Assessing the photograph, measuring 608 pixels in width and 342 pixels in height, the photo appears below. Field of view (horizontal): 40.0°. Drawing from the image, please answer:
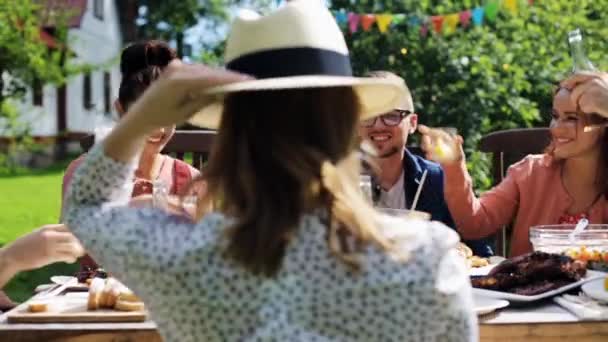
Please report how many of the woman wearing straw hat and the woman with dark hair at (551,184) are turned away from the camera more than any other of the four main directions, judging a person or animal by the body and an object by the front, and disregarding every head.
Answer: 1

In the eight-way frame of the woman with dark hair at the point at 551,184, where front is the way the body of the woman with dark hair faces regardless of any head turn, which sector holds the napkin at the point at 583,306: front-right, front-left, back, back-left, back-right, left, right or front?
front-left

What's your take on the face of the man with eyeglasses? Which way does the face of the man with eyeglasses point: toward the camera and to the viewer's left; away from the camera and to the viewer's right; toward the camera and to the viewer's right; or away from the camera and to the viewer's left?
toward the camera and to the viewer's left

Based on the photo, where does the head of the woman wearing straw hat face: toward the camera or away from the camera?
away from the camera

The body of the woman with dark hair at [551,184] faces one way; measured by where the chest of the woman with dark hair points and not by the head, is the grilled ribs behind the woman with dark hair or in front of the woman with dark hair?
in front

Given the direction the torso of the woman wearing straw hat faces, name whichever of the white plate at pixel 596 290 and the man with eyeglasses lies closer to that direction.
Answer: the man with eyeglasses

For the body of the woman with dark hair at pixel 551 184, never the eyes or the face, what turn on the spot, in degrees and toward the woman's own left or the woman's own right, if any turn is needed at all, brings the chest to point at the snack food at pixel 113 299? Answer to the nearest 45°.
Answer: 0° — they already face it

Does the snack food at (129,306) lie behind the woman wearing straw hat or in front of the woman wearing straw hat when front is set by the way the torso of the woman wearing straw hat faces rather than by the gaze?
in front

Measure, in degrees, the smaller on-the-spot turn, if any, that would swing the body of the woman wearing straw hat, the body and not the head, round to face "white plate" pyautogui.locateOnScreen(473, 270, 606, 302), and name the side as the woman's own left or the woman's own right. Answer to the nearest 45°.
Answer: approximately 45° to the woman's own right

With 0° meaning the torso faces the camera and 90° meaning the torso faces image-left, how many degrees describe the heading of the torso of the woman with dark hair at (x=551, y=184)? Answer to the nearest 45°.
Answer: approximately 45°

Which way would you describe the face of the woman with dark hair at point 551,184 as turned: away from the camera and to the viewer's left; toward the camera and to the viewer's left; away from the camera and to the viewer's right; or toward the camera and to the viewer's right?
toward the camera and to the viewer's left

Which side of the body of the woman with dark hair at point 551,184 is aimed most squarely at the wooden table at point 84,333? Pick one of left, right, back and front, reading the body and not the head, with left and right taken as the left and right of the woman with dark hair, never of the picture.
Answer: front

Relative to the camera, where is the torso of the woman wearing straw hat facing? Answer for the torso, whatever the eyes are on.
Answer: away from the camera

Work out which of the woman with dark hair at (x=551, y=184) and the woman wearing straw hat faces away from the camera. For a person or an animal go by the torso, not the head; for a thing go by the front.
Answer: the woman wearing straw hat

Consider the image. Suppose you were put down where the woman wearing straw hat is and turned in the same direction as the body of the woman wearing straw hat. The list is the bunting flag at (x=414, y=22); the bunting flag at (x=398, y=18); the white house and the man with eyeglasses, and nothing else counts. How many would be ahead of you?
4
